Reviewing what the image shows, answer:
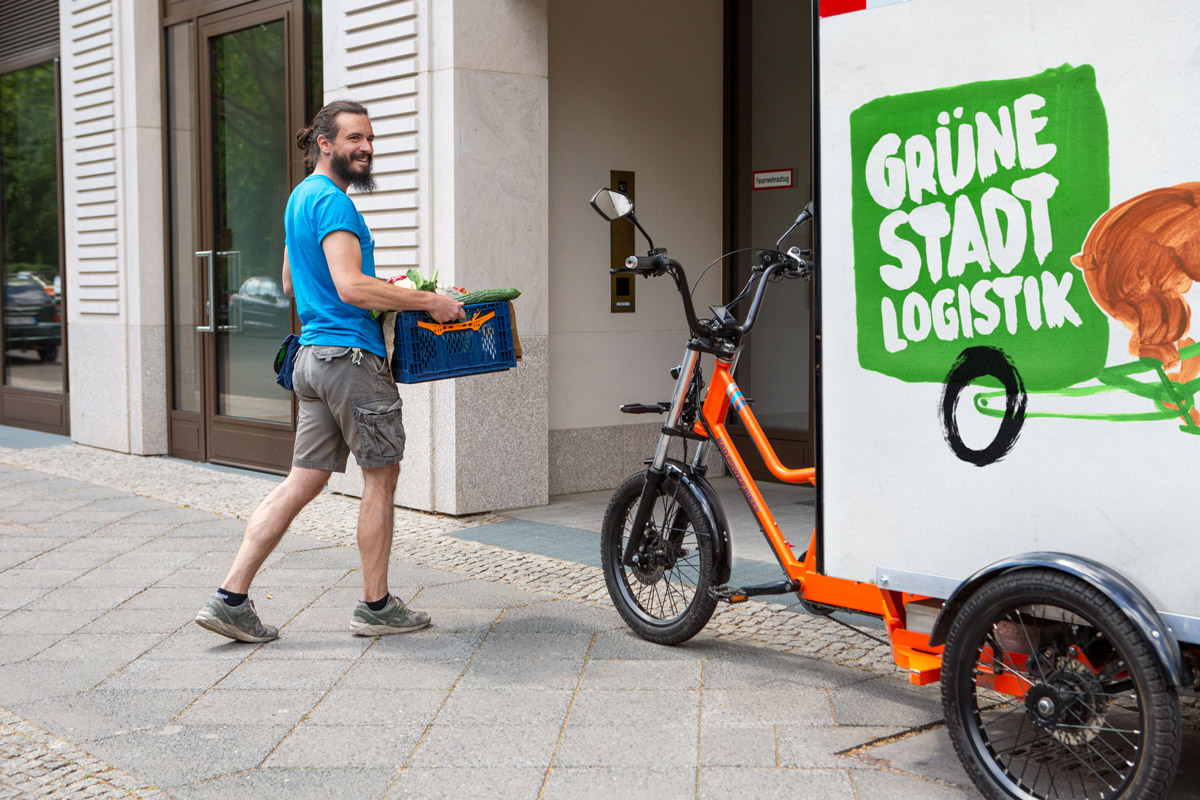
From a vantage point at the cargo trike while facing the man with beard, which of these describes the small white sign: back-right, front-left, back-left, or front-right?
front-right

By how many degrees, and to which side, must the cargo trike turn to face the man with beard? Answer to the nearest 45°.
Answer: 0° — it already faces them

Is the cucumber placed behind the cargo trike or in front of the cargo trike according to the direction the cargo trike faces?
in front

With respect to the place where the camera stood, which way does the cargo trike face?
facing away from the viewer and to the left of the viewer

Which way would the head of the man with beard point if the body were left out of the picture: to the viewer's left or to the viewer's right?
to the viewer's right

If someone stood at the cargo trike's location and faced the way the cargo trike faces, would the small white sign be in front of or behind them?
in front
